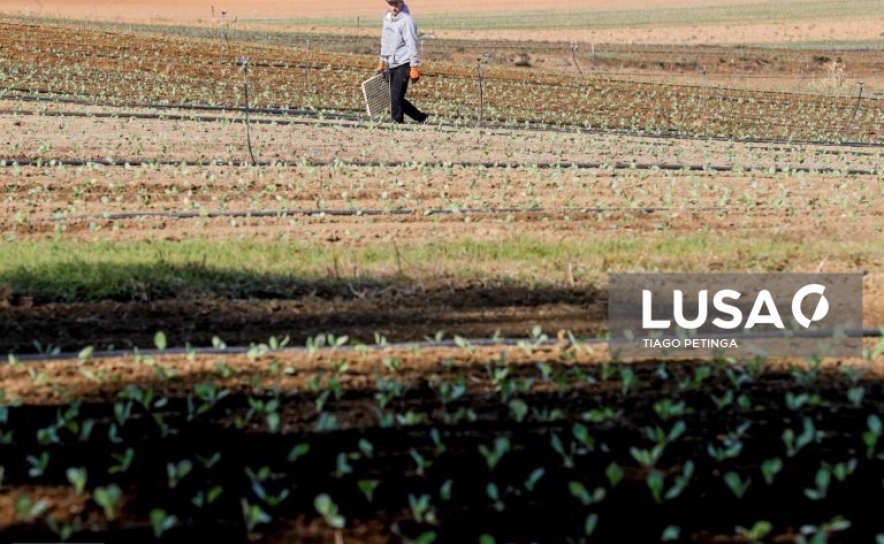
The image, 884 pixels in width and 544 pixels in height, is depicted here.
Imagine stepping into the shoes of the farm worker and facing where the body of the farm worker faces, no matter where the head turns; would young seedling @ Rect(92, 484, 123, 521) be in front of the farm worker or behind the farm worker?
in front

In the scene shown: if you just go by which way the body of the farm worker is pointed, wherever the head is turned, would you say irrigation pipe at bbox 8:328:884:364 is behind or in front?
in front
